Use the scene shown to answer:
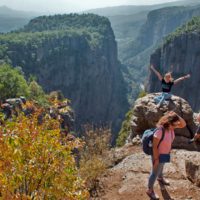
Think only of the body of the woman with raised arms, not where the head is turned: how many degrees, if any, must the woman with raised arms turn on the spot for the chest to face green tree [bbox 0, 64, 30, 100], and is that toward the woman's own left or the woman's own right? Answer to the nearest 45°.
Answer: approximately 90° to the woman's own right

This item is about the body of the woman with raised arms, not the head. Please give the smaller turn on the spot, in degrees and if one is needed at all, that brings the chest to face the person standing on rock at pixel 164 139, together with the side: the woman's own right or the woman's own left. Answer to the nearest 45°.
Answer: approximately 45° to the woman's own left
